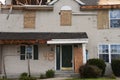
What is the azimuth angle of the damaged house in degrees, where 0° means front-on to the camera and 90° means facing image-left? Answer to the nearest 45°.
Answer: approximately 0°
